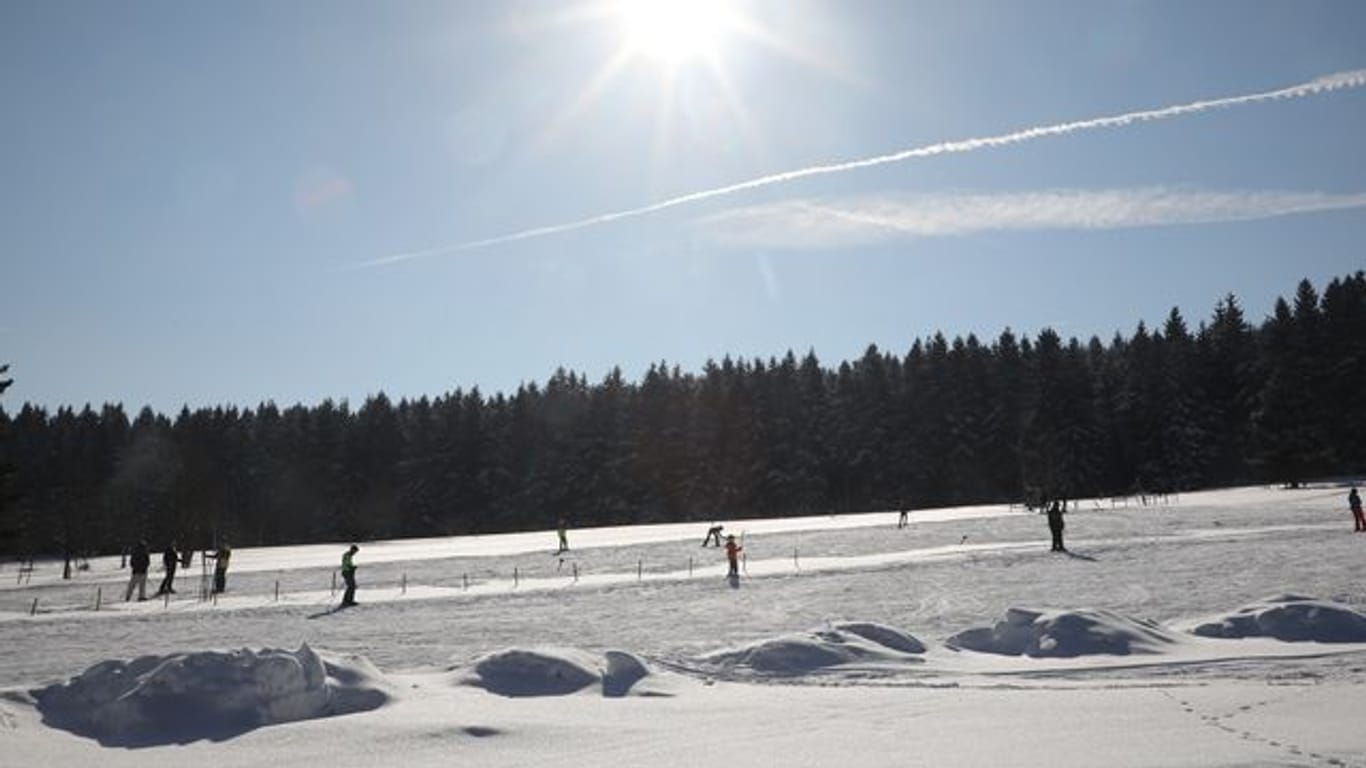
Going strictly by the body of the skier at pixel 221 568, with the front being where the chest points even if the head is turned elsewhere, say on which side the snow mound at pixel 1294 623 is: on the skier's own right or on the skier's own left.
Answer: on the skier's own left

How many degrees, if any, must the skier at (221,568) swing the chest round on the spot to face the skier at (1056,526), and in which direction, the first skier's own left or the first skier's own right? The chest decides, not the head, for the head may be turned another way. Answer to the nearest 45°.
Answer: approximately 135° to the first skier's own left

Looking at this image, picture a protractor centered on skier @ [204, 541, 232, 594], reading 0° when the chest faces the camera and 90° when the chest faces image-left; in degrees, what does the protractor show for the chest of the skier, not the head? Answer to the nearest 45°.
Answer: approximately 90°

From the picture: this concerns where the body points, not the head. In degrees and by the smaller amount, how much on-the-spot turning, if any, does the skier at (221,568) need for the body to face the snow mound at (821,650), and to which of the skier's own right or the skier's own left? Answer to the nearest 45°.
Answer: approximately 90° to the skier's own left

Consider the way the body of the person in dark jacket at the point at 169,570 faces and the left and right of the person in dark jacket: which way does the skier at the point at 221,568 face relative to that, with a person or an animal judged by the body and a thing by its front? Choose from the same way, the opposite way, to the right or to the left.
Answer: the opposite way
